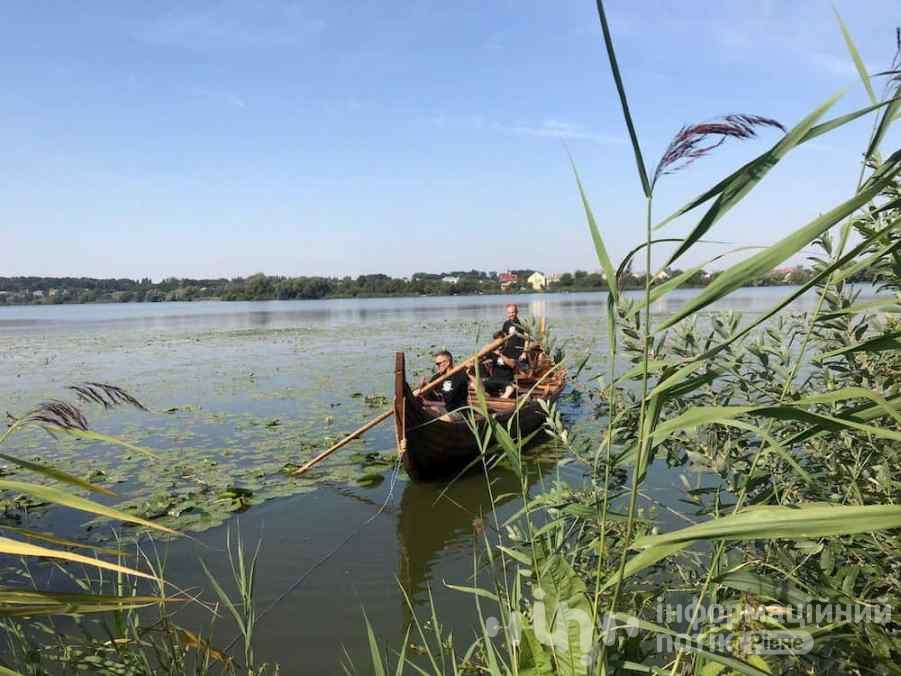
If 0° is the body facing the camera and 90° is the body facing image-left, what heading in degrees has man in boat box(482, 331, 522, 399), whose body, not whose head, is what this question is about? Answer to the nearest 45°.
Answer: approximately 45°

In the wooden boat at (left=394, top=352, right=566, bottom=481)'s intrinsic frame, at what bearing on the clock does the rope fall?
The rope is roughly at 11 o'clock from the wooden boat.

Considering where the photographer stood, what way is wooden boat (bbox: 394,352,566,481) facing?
facing the viewer and to the left of the viewer

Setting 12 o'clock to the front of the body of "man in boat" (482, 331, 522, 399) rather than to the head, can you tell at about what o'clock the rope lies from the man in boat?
The rope is roughly at 11 o'clock from the man in boat.

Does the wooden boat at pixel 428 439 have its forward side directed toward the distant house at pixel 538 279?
no
